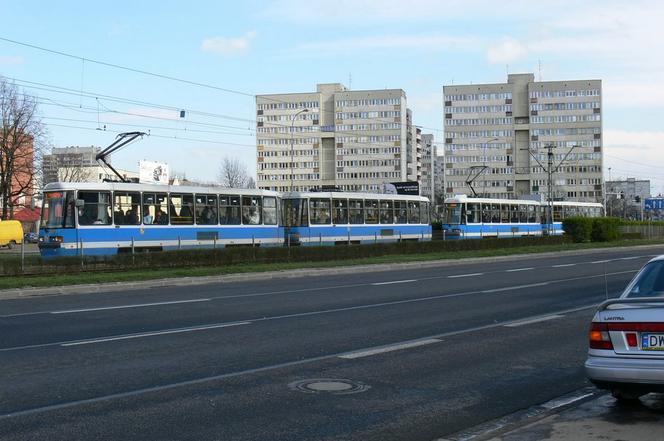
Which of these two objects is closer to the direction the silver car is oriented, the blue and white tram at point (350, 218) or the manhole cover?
the blue and white tram

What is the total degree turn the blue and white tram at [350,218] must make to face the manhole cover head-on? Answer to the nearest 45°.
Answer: approximately 45° to its left

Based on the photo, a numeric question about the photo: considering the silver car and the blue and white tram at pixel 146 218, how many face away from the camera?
1

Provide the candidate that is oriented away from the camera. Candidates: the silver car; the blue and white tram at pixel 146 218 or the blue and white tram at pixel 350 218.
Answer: the silver car

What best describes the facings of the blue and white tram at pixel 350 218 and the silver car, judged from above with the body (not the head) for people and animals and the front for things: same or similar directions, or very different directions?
very different directions

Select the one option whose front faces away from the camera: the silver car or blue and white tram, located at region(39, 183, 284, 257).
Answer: the silver car

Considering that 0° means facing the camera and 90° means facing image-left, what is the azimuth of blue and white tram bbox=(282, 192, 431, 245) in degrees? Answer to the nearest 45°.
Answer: approximately 45°

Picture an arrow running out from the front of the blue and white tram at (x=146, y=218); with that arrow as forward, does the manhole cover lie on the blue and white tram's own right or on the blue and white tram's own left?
on the blue and white tram's own left

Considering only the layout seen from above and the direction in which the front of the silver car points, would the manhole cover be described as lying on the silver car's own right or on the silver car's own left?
on the silver car's own left

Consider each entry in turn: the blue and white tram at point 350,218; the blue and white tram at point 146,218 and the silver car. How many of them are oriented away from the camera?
1

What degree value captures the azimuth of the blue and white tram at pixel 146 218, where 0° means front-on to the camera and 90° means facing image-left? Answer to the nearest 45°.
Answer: approximately 45°

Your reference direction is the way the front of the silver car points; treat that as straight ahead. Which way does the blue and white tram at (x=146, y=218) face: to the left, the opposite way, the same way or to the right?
the opposite way

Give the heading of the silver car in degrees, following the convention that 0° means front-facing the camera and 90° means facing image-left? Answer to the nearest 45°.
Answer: approximately 180°

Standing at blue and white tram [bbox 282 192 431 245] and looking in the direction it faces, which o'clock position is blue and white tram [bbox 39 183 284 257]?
blue and white tram [bbox 39 183 284 257] is roughly at 12 o'clock from blue and white tram [bbox 282 192 431 245].
